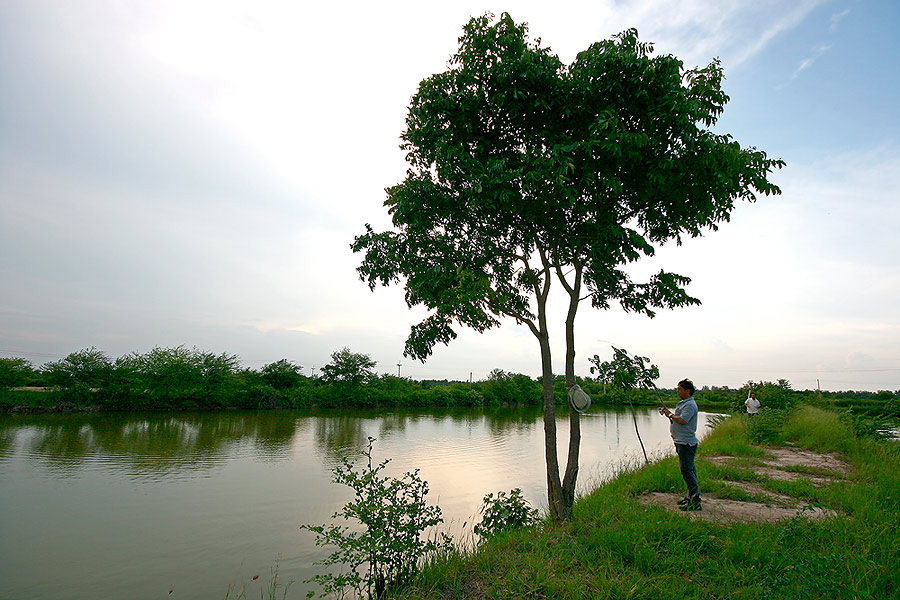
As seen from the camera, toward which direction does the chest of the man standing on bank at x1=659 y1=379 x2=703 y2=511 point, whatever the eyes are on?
to the viewer's left

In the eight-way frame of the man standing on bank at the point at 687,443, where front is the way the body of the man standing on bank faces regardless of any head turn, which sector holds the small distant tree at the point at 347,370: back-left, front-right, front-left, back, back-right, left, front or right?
front-right

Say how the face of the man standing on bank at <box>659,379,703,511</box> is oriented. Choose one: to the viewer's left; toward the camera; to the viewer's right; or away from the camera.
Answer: to the viewer's left
